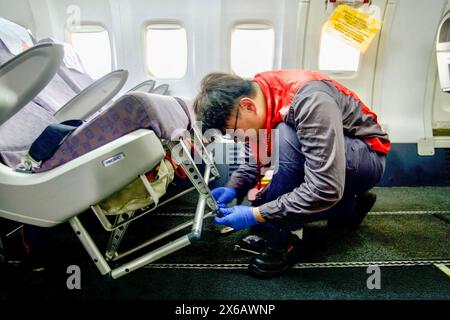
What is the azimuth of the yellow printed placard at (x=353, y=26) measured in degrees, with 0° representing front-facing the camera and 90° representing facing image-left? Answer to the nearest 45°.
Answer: approximately 0°

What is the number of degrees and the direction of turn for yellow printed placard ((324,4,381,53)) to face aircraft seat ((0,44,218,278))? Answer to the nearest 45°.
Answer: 0° — it already faces it

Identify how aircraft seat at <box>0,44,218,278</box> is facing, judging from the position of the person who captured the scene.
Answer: facing to the right of the viewer

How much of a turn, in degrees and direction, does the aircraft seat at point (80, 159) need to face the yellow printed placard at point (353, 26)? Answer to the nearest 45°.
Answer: approximately 45° to its left
